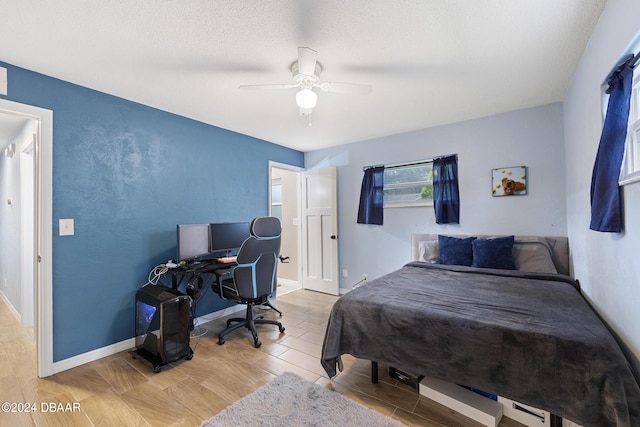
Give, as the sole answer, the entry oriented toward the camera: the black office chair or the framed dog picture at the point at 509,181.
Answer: the framed dog picture

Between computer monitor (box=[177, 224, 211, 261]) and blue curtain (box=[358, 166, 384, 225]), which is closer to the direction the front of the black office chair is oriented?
the computer monitor

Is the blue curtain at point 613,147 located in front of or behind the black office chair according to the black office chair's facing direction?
behind

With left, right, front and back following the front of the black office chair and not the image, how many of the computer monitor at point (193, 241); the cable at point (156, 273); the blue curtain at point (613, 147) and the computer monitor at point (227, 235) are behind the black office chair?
1

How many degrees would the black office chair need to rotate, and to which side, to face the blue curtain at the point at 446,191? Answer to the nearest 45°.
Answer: approximately 135° to its right

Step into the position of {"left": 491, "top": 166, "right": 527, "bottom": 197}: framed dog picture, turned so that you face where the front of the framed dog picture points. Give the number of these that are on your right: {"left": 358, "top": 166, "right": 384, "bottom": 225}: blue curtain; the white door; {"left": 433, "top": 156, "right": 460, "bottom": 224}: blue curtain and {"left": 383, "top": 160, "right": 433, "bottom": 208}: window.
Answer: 4

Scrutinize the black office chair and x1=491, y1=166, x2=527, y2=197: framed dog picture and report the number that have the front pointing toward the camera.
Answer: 1

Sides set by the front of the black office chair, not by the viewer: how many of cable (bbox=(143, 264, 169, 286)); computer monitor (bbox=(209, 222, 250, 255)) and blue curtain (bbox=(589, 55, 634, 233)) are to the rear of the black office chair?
1

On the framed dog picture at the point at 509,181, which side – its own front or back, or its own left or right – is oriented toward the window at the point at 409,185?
right

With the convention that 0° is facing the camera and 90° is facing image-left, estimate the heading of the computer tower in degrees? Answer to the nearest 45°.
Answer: approximately 315°

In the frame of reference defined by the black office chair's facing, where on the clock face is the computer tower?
The computer tower is roughly at 10 o'clock from the black office chair.

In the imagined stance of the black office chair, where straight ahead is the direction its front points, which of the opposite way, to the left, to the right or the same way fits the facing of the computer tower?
the opposite way

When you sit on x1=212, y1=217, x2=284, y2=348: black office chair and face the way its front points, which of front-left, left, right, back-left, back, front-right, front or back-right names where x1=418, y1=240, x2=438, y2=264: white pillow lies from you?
back-right

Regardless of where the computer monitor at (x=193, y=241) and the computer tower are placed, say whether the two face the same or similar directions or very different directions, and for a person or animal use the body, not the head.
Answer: same or similar directions

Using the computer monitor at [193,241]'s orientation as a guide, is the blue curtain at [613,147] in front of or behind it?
in front

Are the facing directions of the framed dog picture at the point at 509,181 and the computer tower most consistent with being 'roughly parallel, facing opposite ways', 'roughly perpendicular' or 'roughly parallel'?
roughly perpendicular

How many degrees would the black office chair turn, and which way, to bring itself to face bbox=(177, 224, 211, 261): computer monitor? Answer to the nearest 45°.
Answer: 0° — it already faces it

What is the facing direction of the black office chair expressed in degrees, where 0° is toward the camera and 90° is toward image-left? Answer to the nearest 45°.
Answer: approximately 135°

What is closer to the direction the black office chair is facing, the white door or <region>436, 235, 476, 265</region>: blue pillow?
the white door

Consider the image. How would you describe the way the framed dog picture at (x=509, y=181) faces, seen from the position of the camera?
facing the viewer

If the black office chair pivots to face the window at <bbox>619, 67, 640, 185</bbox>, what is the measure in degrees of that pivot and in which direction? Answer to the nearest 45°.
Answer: approximately 180°

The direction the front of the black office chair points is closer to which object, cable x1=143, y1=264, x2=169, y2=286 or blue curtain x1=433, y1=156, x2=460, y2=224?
the cable
